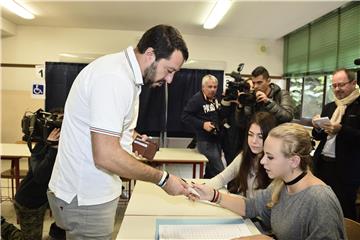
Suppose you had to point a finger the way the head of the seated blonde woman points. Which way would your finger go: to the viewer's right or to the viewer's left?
to the viewer's left

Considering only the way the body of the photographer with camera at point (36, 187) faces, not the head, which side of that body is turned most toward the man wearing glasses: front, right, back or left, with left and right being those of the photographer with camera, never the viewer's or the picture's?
front

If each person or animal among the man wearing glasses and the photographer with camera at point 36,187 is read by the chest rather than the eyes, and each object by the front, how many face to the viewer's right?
1

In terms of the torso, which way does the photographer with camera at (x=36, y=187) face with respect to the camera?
to the viewer's right

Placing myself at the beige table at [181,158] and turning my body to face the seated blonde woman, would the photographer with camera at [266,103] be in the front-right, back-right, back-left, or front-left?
front-left

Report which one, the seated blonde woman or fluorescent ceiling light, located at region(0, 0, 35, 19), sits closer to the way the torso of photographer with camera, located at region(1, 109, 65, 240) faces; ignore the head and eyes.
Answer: the seated blonde woman

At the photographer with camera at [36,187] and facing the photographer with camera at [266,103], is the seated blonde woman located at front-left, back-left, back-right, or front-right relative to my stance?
front-right

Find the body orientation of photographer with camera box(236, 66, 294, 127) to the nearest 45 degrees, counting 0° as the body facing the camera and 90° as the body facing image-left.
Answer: approximately 45°

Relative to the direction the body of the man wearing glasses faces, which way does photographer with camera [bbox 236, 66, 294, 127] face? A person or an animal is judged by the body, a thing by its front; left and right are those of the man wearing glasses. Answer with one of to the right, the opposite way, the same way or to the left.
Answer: the same way

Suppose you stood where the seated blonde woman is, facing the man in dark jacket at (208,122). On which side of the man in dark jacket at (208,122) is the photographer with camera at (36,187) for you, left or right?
left

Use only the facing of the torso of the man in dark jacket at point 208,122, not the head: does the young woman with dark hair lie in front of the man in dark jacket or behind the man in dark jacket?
in front

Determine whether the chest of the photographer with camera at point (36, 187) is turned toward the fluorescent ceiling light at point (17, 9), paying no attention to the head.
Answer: no

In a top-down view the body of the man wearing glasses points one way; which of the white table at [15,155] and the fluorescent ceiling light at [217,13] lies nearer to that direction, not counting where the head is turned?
the white table

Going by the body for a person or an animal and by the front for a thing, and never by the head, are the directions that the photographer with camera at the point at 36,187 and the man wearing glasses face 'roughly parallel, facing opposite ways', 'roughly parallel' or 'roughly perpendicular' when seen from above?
roughly parallel, facing opposite ways

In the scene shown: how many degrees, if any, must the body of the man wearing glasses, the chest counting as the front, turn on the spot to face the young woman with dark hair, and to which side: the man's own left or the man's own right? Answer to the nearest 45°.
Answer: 0° — they already face them

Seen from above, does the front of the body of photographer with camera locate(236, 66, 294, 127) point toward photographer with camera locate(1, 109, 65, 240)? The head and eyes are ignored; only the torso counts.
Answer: yes

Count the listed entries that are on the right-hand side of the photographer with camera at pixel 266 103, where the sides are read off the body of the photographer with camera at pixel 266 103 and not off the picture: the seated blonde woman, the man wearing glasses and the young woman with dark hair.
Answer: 0

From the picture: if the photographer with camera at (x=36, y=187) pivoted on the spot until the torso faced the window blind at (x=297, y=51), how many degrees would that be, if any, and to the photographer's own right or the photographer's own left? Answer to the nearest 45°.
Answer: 0° — they already face it

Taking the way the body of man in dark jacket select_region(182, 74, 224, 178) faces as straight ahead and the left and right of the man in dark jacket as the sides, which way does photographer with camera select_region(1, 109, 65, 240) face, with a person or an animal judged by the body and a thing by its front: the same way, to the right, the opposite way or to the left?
to the left
